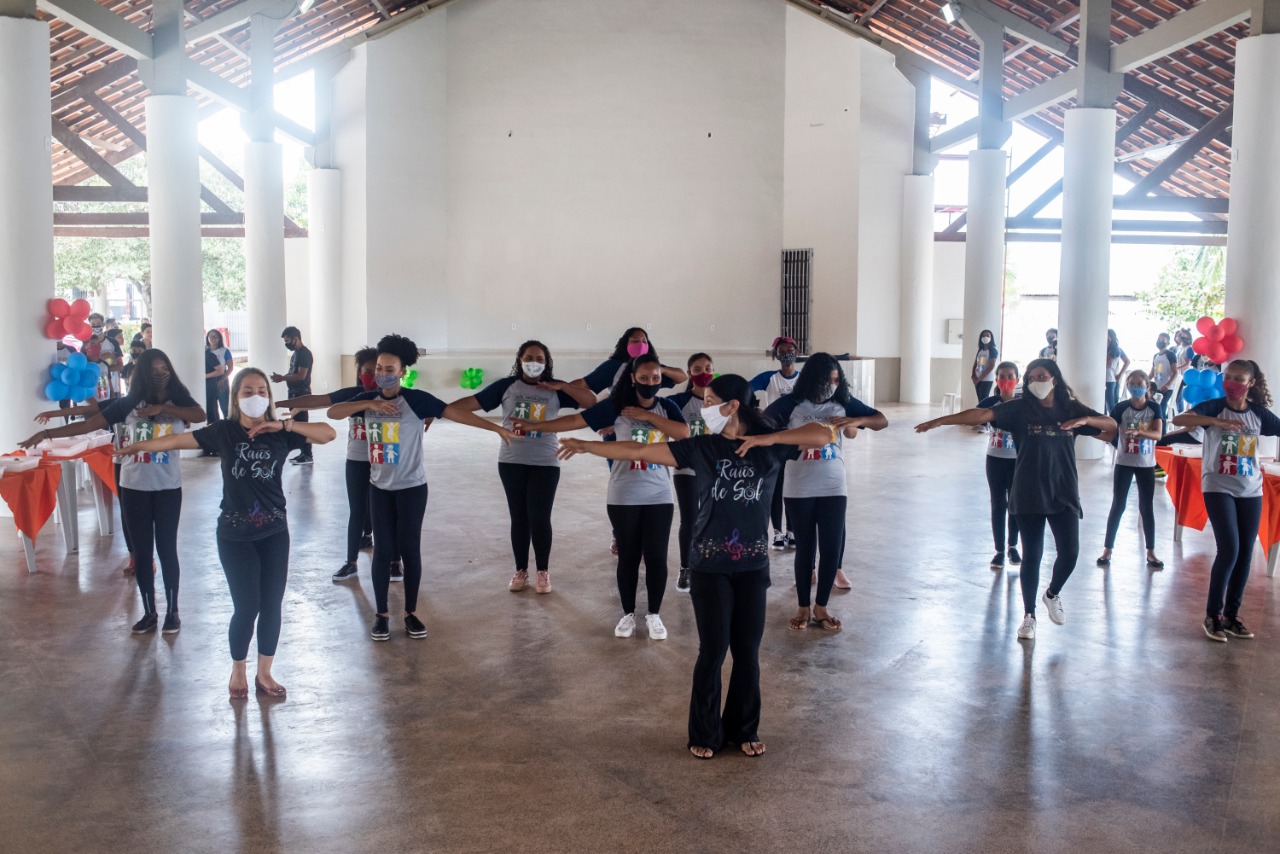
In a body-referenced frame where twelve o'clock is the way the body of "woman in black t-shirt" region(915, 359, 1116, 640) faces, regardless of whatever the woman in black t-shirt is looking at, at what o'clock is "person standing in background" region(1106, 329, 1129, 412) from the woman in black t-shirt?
The person standing in background is roughly at 6 o'clock from the woman in black t-shirt.

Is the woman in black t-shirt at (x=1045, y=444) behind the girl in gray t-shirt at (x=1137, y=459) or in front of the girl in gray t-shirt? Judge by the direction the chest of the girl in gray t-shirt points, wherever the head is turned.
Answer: in front

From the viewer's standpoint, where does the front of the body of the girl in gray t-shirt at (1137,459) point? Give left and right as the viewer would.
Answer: facing the viewer

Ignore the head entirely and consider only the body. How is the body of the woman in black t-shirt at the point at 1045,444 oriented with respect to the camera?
toward the camera

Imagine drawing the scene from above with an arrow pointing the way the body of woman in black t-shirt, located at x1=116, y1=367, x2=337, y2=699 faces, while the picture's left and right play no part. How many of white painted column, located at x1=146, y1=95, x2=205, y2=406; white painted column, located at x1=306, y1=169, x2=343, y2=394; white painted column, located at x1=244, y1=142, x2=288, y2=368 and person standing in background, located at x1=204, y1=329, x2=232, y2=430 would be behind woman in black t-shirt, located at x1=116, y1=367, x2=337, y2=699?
4

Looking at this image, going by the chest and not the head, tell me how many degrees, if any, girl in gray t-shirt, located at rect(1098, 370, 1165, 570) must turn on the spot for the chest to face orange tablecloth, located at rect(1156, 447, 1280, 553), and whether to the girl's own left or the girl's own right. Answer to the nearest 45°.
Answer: approximately 135° to the girl's own left

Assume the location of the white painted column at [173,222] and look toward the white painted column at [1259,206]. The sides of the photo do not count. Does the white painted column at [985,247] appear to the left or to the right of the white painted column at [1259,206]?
left

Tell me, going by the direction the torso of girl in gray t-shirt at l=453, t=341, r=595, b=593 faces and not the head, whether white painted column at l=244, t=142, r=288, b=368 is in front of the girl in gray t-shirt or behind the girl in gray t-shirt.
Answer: behind

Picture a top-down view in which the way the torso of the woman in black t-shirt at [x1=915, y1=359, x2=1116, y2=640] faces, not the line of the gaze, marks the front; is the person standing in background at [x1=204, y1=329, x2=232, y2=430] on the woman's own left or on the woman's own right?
on the woman's own right

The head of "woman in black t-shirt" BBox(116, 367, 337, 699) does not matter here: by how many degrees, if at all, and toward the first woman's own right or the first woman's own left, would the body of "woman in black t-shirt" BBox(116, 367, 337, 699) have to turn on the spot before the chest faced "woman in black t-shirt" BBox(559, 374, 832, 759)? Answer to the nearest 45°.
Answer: approximately 45° to the first woman's own left

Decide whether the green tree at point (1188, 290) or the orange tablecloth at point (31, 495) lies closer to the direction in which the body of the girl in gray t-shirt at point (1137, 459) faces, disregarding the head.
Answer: the orange tablecloth

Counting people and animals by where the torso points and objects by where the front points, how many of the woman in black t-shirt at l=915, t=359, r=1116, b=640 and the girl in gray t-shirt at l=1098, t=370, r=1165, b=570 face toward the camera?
2

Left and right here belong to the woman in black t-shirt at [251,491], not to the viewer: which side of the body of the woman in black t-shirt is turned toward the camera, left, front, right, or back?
front

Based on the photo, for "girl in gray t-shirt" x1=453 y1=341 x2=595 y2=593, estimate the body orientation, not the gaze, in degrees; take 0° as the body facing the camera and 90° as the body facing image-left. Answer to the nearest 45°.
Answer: approximately 0°
